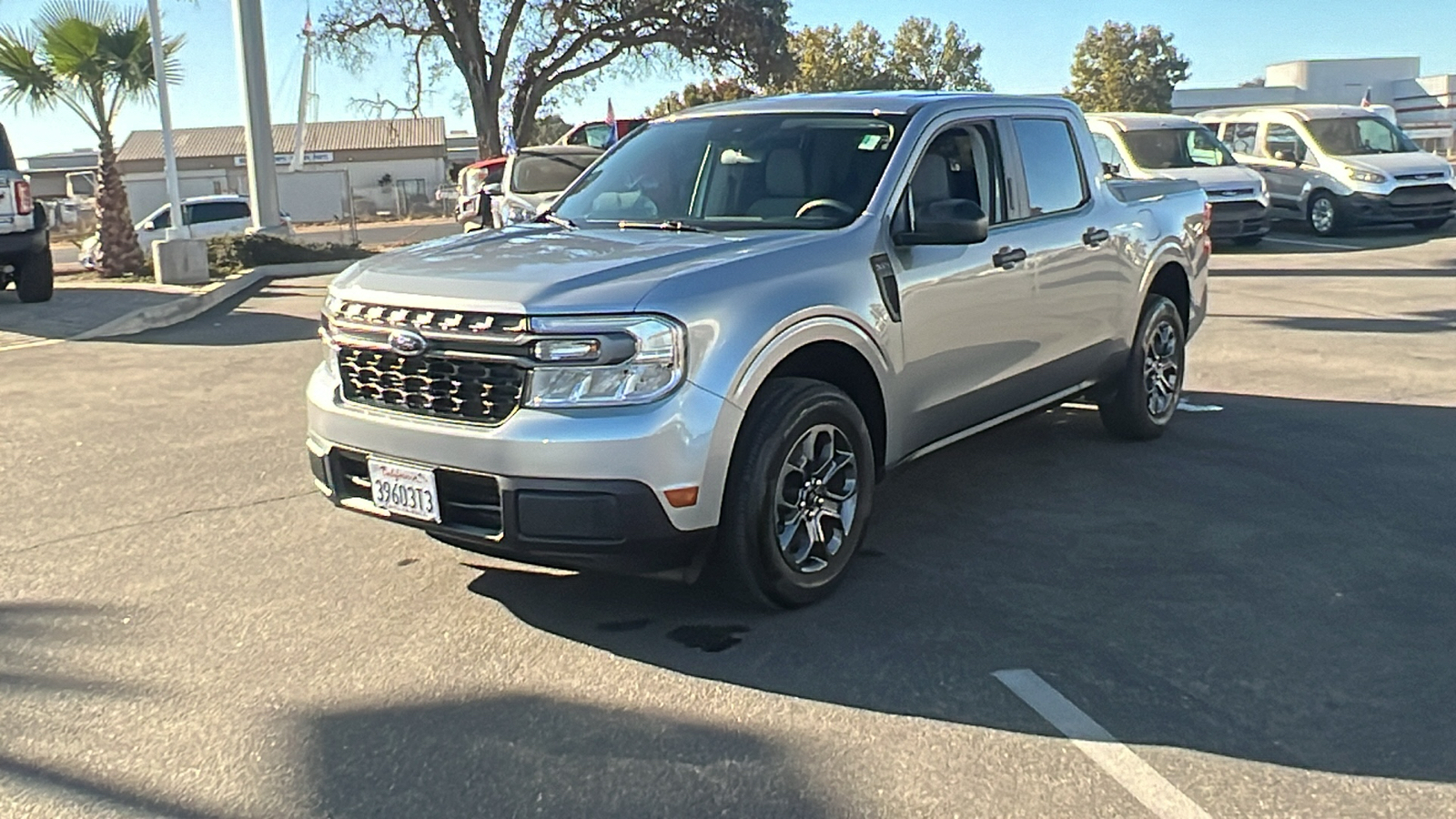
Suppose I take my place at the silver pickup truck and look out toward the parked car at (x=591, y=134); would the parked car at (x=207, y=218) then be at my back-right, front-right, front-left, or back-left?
front-left

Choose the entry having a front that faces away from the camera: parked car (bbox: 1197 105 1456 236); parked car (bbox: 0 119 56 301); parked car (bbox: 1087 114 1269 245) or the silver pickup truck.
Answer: parked car (bbox: 0 119 56 301)

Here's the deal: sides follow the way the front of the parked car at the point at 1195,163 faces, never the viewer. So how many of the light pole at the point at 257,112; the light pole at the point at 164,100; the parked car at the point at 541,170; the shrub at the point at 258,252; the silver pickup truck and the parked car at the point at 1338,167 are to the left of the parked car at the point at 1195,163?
1

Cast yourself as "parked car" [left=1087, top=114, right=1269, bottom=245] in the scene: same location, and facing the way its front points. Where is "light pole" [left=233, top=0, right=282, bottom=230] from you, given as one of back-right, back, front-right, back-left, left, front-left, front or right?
back-right

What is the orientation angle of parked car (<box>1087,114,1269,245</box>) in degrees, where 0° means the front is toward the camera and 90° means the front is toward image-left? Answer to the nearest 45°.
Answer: approximately 315°

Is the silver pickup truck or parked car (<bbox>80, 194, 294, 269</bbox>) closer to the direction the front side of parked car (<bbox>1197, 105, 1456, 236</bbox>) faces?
the silver pickup truck

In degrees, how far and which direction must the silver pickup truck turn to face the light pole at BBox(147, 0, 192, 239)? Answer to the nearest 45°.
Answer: approximately 90° to its right

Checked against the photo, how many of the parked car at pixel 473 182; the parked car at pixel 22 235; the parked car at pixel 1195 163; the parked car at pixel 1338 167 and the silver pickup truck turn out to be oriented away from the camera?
1

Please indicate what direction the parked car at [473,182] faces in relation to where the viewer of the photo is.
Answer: facing the viewer and to the left of the viewer

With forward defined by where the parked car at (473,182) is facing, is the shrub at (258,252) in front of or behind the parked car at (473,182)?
in front

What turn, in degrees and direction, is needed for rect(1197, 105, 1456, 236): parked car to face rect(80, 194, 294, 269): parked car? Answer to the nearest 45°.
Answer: approximately 135° to its right

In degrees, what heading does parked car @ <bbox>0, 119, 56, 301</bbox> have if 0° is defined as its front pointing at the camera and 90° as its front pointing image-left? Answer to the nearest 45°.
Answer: approximately 180°

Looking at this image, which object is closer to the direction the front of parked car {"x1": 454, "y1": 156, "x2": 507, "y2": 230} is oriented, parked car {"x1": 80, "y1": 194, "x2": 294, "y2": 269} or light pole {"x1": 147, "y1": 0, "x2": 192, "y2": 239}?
the light pole

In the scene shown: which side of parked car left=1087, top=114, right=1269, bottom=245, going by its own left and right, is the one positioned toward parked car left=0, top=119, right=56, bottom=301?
right

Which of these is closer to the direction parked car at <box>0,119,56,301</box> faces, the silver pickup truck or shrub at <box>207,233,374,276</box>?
the shrub
